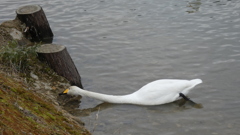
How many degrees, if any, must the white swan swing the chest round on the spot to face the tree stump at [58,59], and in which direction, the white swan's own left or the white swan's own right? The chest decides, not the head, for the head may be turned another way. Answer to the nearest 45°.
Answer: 0° — it already faces it

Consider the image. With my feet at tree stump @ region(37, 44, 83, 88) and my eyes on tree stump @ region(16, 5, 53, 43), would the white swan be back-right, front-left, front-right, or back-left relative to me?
back-right

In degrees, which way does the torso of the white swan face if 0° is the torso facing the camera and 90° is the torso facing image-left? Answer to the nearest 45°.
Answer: approximately 90°

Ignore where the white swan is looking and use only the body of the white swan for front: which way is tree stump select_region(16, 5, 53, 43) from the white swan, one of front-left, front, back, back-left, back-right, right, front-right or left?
front-right
